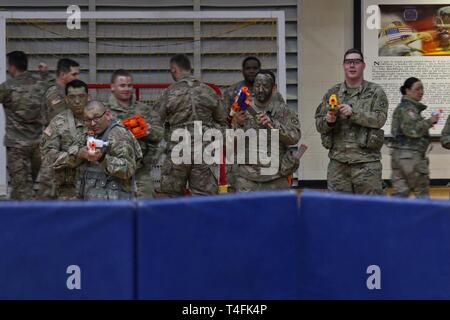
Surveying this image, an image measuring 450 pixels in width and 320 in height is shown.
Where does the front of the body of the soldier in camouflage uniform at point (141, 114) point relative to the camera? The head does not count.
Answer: toward the camera

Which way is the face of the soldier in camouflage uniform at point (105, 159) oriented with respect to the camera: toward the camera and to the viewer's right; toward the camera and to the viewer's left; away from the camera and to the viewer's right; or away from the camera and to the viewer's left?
toward the camera and to the viewer's left

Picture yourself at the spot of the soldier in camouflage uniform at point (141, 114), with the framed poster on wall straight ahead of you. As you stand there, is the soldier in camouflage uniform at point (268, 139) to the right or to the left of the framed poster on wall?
right

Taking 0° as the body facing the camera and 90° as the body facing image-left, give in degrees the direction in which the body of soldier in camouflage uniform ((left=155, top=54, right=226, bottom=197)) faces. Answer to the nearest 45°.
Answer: approximately 180°

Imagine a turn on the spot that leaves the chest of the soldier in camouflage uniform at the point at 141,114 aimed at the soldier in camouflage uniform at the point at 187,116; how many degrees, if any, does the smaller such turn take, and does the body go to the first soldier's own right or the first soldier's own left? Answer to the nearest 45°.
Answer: approximately 135° to the first soldier's own left

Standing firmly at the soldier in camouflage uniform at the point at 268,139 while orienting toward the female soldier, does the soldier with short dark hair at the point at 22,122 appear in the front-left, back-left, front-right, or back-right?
back-left

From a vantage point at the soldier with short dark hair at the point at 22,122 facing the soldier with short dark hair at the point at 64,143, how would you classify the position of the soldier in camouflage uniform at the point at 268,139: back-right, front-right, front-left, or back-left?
front-left

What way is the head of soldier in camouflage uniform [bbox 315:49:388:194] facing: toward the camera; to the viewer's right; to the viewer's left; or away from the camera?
toward the camera

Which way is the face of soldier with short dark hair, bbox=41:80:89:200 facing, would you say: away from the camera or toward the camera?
toward the camera

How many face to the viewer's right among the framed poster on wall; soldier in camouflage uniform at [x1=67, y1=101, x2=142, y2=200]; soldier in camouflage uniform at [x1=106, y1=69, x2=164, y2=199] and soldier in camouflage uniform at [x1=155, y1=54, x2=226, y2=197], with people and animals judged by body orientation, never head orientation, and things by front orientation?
0

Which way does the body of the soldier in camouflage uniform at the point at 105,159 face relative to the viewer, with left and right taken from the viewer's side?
facing the viewer and to the left of the viewer

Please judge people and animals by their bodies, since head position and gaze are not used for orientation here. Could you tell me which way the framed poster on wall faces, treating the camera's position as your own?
facing the viewer
